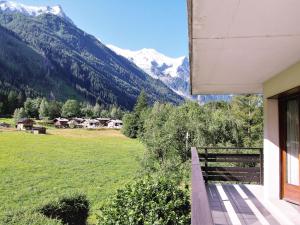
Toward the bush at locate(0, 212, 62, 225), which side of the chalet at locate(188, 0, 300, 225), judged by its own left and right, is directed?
front

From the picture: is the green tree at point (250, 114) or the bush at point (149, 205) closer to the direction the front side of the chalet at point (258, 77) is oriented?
the bush

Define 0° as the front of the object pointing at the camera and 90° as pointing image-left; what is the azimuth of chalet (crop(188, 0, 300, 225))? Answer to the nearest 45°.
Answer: approximately 90°

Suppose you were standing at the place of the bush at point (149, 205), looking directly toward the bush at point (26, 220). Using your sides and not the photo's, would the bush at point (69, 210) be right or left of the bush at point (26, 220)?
right

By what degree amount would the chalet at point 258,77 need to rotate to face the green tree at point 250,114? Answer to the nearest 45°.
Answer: approximately 90° to its right

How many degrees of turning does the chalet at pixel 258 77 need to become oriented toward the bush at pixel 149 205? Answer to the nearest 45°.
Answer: approximately 45° to its right

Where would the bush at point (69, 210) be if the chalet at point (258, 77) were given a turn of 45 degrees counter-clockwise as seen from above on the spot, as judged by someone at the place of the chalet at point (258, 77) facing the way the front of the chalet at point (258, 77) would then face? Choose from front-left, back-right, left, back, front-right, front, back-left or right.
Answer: right
